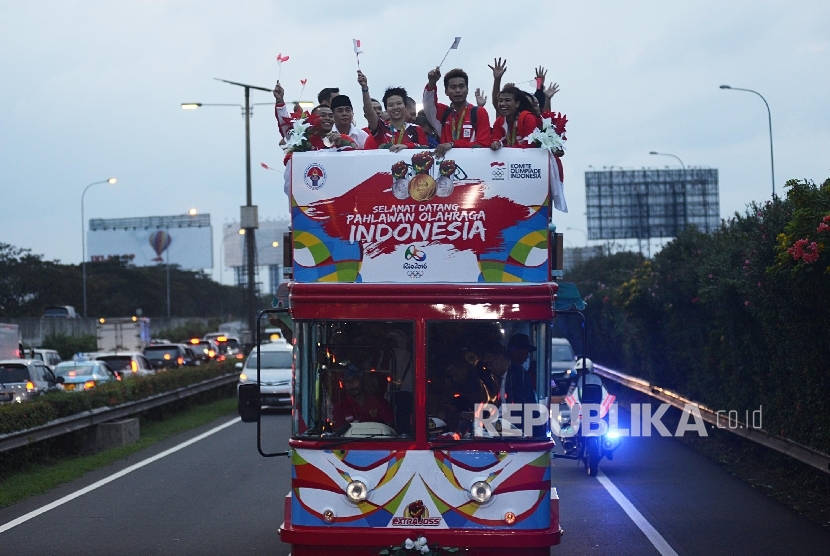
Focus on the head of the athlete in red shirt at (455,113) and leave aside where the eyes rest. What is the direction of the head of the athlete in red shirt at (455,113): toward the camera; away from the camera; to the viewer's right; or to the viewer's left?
toward the camera

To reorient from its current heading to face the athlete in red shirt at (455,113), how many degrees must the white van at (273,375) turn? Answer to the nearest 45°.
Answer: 0° — it already faces them

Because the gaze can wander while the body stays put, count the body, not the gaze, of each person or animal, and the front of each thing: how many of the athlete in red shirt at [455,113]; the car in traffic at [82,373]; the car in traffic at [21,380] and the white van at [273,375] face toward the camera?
2

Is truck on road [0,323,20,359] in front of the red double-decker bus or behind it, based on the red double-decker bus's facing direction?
behind

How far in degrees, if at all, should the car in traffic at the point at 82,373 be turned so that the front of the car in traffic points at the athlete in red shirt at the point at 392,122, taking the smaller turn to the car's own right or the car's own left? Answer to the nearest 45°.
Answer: approximately 135° to the car's own right

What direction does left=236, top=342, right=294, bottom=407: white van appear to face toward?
toward the camera

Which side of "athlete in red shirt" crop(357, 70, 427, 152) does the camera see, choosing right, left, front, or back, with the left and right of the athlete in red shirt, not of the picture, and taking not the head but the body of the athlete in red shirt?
front

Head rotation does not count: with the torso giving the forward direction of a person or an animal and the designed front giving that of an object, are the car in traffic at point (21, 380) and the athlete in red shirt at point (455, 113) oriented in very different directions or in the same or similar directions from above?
very different directions

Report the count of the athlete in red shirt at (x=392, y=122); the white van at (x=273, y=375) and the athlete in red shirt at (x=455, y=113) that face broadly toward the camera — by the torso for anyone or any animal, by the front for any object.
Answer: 3

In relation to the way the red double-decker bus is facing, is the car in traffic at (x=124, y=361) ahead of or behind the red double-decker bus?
behind

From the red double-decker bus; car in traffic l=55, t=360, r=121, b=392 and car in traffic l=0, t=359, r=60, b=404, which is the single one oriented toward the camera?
the red double-decker bus

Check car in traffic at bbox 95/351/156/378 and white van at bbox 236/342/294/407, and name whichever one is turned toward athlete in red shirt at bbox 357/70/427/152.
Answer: the white van

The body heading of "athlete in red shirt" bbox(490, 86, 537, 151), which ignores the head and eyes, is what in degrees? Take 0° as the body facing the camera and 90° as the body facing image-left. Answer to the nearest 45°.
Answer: approximately 45°

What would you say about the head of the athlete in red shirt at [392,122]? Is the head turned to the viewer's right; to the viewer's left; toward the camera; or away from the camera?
toward the camera

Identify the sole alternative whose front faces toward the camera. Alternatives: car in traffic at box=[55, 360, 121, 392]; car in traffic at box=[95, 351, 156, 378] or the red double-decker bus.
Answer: the red double-decker bus

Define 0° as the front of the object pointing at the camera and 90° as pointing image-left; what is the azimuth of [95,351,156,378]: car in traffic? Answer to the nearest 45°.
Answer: approximately 225°
